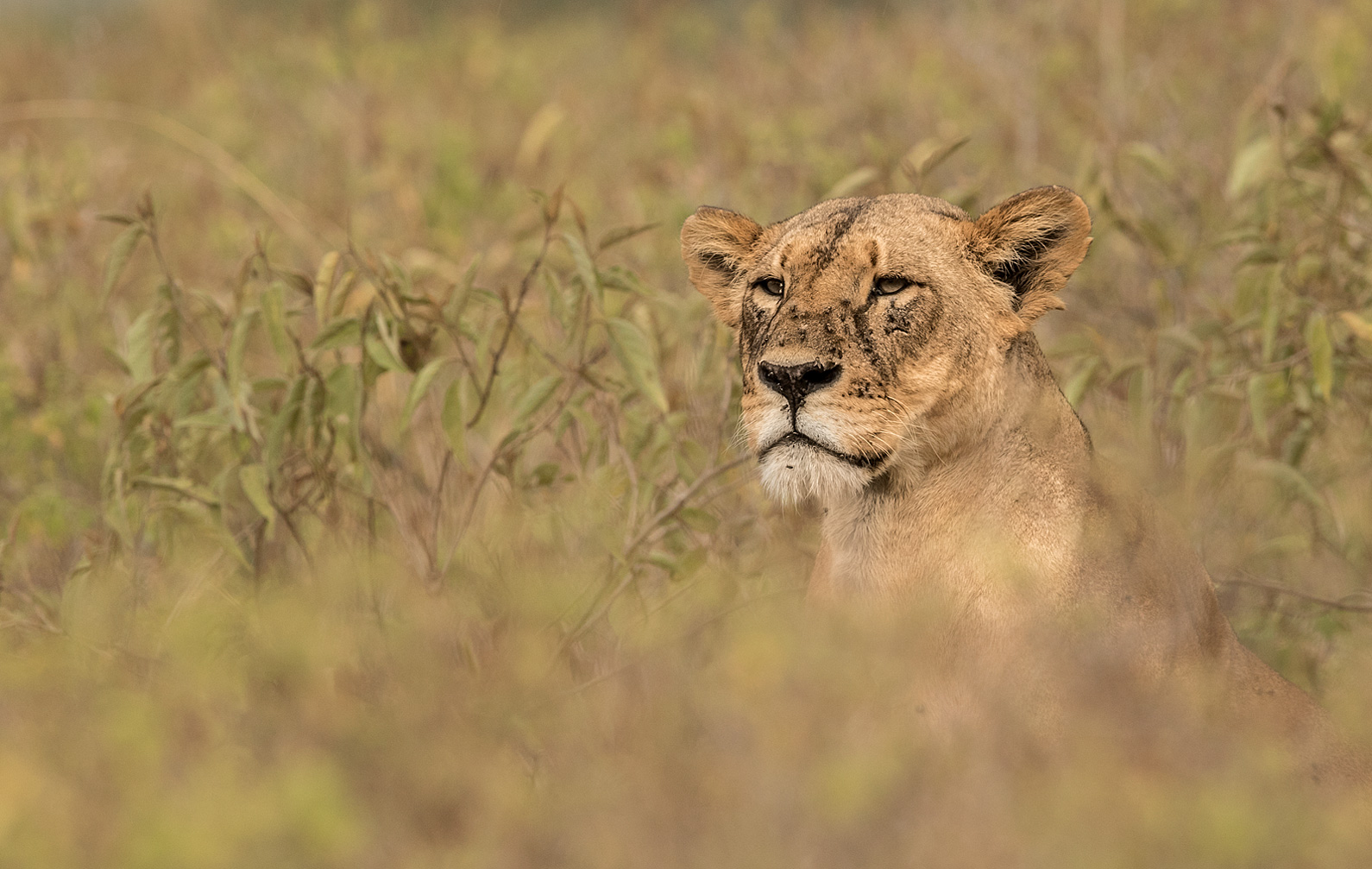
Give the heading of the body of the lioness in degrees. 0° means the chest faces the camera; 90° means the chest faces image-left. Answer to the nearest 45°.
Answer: approximately 45°

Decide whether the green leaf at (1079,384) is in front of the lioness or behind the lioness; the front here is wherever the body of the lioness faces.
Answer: behind
